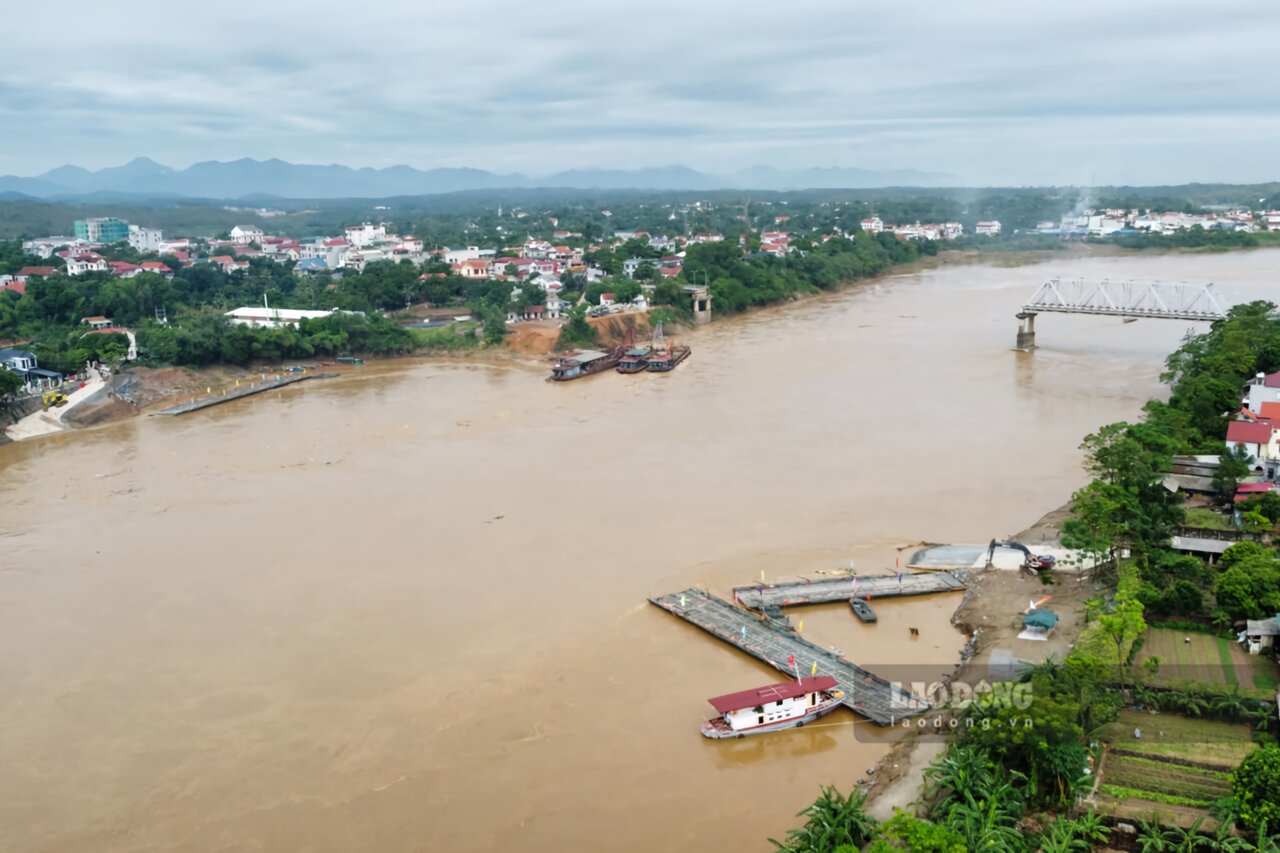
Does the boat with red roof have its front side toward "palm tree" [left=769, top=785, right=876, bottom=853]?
no

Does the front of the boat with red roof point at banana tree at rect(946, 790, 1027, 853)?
no

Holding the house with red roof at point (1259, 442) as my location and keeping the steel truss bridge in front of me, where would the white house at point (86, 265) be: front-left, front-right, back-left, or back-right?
front-left

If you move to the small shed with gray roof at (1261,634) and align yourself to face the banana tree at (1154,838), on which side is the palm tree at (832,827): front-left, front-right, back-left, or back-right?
front-right

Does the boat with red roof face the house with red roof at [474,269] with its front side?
no
